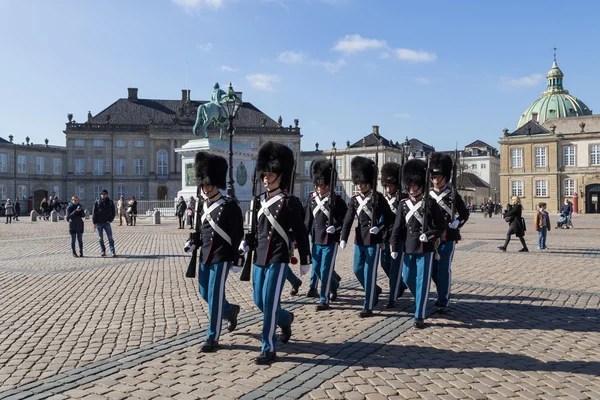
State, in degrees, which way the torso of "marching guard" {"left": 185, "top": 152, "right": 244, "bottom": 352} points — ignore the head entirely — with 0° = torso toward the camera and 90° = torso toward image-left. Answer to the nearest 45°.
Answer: approximately 45°

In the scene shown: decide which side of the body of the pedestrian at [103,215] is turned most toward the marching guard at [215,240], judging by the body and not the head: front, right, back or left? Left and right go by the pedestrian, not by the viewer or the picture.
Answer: front

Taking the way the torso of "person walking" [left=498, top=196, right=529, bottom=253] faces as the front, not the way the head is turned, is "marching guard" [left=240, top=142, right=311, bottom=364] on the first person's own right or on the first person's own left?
on the first person's own left

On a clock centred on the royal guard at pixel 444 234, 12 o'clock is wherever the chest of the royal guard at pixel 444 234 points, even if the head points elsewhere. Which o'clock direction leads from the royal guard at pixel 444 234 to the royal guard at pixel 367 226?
the royal guard at pixel 367 226 is roughly at 1 o'clock from the royal guard at pixel 444 234.

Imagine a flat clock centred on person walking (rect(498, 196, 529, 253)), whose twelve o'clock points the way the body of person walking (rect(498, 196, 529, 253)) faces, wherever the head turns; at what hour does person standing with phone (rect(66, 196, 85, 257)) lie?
person standing with phone (rect(66, 196, 85, 257)) is roughly at 11 o'clock from person walking (rect(498, 196, 529, 253)).

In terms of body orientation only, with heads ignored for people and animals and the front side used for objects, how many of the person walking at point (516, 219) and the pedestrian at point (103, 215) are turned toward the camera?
1

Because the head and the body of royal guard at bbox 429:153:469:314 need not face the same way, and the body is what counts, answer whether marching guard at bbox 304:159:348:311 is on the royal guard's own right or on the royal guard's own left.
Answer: on the royal guard's own right

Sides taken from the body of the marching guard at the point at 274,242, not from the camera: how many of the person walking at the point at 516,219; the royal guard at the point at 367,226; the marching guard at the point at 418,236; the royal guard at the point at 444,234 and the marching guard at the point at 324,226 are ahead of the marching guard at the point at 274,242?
0

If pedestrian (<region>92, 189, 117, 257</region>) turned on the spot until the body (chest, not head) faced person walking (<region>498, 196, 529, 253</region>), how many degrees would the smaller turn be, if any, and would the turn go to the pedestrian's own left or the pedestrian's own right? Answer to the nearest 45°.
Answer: approximately 90° to the pedestrian's own left

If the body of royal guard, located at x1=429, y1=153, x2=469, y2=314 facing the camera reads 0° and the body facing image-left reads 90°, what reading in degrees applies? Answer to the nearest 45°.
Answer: approximately 45°

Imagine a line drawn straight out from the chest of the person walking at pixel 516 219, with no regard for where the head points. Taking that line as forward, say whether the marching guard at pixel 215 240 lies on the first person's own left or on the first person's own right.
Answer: on the first person's own left

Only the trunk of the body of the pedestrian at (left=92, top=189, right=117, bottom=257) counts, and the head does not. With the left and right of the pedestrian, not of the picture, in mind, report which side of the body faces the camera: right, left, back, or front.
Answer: front

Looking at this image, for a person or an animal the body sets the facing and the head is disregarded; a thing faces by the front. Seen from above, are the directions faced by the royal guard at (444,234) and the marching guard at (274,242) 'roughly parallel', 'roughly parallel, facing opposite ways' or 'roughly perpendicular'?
roughly parallel

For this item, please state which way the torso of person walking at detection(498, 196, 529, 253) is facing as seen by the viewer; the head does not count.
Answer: to the viewer's left

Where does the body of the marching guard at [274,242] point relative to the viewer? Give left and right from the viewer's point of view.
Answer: facing the viewer and to the left of the viewer

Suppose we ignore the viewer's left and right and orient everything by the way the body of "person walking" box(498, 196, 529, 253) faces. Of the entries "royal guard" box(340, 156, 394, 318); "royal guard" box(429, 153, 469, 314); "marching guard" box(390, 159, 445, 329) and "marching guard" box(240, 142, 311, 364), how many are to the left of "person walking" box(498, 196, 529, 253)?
4

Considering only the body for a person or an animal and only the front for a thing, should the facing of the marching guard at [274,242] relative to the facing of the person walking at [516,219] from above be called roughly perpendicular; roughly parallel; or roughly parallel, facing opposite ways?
roughly perpendicular

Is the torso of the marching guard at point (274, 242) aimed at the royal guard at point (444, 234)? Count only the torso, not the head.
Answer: no

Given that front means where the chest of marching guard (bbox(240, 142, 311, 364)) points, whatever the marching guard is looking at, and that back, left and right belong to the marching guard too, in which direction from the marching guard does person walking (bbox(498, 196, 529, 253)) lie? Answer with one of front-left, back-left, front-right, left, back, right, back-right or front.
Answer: back

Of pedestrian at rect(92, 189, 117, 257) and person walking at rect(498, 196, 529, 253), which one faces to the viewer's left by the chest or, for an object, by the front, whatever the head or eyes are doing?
the person walking
